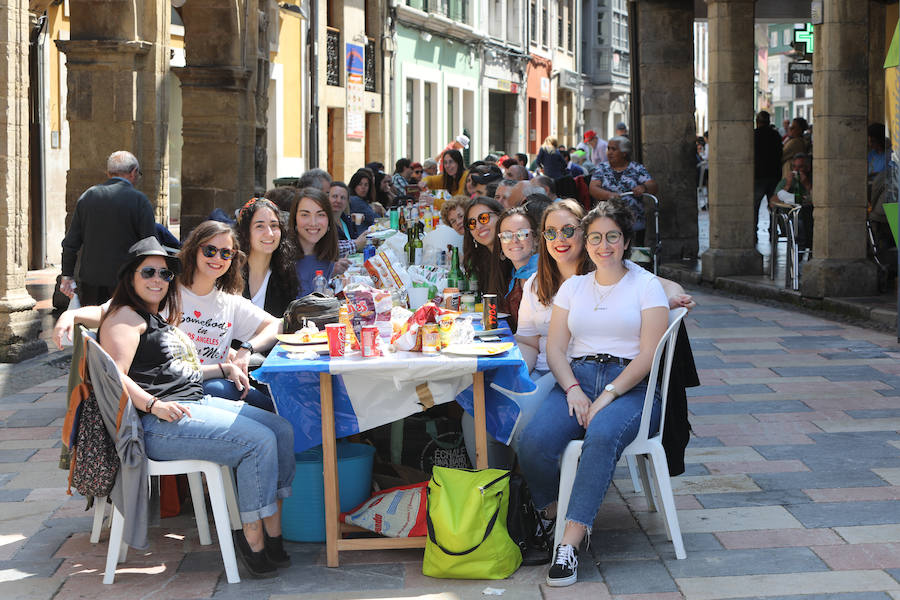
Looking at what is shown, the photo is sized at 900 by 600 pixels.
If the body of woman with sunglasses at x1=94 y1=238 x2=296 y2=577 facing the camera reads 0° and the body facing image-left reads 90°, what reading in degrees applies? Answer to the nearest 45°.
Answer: approximately 315°

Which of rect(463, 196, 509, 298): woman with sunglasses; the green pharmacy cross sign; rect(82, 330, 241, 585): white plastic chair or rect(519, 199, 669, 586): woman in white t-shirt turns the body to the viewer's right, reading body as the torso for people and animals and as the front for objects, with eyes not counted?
the white plastic chair

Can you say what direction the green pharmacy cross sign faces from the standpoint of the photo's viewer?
facing the viewer

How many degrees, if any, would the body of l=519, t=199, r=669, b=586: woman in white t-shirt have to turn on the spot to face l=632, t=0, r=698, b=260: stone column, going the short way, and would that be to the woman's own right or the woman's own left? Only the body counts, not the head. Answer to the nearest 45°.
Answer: approximately 135° to the woman's own right

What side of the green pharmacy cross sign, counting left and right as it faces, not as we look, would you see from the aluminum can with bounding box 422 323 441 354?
front

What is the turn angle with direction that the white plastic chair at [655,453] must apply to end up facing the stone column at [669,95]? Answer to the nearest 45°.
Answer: approximately 90° to its right

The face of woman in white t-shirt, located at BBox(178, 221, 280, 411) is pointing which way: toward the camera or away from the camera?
toward the camera

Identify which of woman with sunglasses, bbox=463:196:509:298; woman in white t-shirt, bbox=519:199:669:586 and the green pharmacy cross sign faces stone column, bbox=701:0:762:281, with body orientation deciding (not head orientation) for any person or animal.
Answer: the green pharmacy cross sign

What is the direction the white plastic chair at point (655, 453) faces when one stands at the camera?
facing to the left of the viewer

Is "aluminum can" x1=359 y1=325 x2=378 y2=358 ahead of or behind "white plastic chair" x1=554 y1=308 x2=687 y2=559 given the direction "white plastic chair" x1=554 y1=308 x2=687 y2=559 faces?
ahead

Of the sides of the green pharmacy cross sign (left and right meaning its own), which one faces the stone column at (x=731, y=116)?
front

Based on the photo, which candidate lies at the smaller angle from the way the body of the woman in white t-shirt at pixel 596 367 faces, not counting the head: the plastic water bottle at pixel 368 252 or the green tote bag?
the green tote bag

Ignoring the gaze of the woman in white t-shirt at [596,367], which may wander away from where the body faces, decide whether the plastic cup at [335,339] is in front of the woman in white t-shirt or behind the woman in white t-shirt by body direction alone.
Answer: in front

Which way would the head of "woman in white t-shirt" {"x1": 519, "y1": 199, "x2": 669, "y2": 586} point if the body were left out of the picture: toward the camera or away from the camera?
toward the camera

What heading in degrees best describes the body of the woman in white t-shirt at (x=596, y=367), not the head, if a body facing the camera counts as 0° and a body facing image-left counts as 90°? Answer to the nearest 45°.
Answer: approximately 45°
